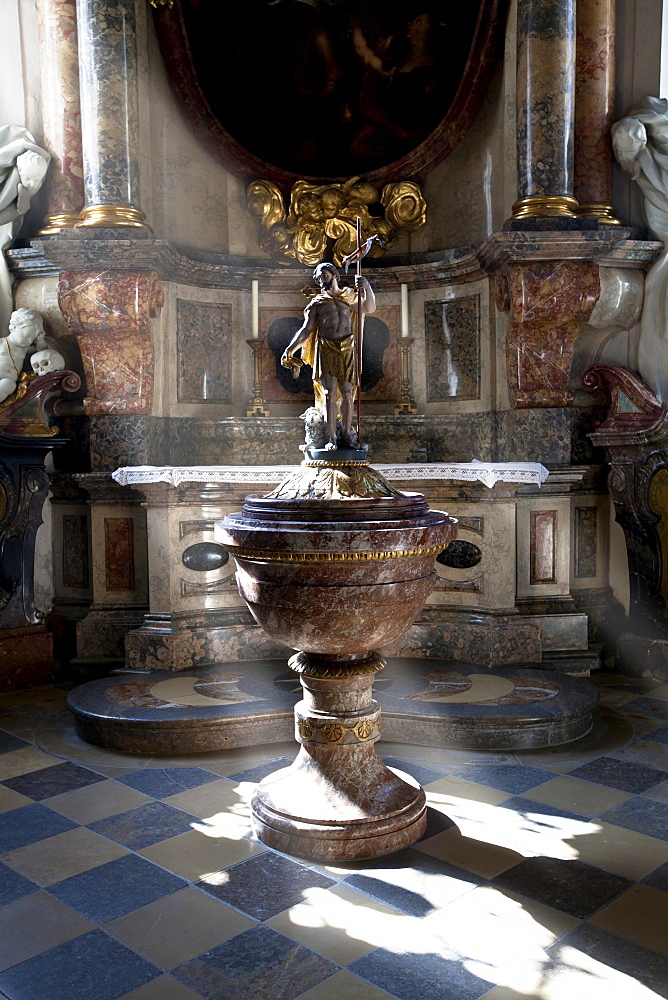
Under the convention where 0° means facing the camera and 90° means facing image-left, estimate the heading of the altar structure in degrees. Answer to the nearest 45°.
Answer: approximately 0°

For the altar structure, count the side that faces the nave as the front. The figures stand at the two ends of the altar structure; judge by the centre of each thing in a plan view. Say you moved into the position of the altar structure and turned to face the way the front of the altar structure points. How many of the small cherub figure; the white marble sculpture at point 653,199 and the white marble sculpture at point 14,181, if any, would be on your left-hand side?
1

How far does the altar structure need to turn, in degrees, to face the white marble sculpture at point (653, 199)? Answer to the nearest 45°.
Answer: approximately 90° to its left

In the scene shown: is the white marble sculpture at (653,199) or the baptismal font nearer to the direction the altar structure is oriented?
the baptismal font

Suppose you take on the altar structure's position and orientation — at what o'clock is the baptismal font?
The baptismal font is roughly at 12 o'clock from the altar structure.

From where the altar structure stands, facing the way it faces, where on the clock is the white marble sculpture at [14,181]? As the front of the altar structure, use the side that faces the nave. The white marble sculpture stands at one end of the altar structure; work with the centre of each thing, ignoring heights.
The white marble sculpture is roughly at 3 o'clock from the altar structure.
